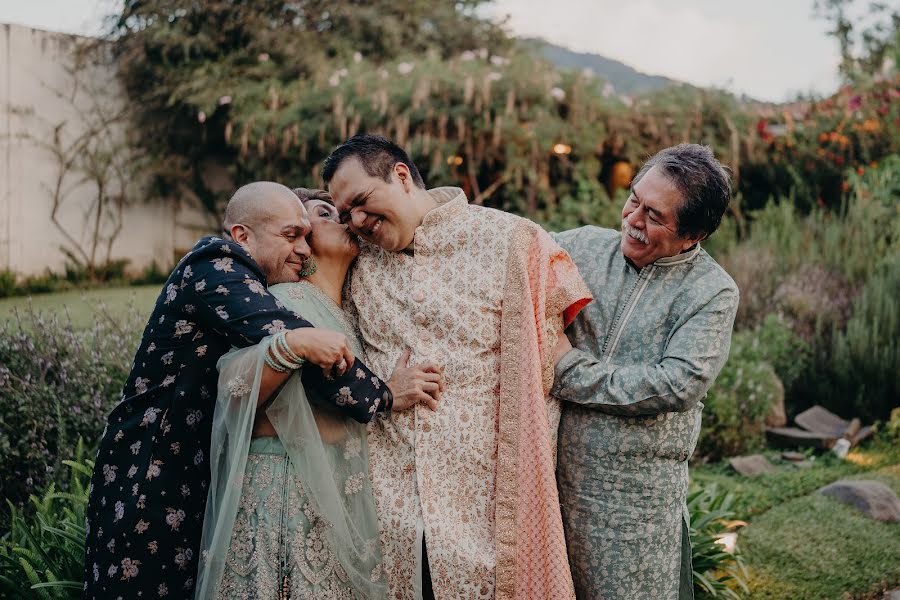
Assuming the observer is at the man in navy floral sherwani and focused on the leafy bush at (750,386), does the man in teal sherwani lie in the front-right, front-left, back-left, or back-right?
front-right

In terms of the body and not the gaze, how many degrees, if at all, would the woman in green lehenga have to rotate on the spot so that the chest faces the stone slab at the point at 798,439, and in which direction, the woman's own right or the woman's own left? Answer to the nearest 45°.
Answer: approximately 90° to the woman's own left

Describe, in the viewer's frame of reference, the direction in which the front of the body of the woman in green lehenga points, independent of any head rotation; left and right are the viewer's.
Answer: facing the viewer and to the right of the viewer

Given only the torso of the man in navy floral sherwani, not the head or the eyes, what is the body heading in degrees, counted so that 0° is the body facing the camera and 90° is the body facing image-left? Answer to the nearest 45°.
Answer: approximately 270°

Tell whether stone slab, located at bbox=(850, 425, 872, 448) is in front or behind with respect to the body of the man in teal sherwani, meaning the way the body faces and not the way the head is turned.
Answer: behind

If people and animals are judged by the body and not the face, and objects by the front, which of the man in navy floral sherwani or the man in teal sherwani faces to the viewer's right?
the man in navy floral sherwani

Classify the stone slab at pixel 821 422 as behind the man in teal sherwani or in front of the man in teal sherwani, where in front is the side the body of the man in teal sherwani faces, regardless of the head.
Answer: behind

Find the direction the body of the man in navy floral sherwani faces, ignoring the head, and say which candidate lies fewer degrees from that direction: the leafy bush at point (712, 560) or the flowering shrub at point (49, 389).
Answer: the leafy bush

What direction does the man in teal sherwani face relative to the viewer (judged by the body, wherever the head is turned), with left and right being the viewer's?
facing the viewer and to the left of the viewer

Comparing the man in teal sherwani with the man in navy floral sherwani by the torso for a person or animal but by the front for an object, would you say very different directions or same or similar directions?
very different directions

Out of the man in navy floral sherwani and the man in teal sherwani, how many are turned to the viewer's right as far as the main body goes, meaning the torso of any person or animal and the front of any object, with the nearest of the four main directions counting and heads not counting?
1
